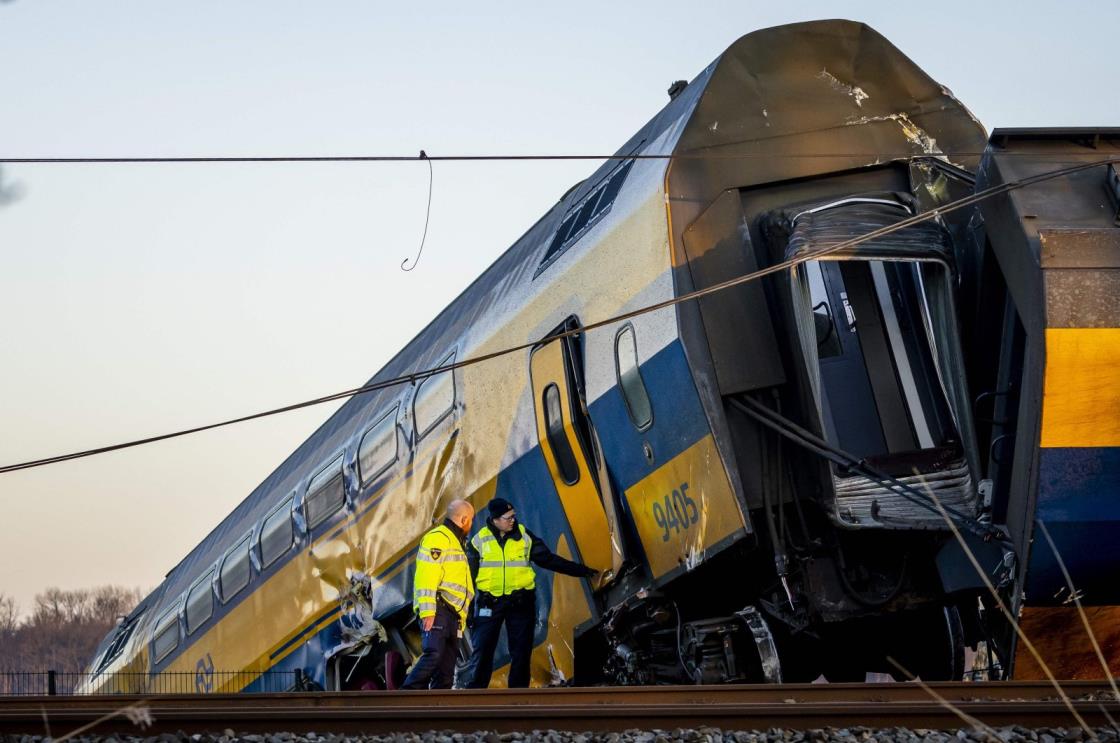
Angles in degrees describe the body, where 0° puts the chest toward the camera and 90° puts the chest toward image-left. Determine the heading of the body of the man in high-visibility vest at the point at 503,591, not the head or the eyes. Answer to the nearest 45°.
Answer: approximately 0°

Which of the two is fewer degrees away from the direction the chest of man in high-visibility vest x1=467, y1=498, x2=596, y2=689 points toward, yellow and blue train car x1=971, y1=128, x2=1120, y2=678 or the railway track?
the railway track

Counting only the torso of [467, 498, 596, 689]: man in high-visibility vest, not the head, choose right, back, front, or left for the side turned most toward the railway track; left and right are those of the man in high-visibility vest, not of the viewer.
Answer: front

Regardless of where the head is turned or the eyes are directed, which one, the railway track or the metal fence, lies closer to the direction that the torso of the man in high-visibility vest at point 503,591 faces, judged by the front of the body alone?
the railway track

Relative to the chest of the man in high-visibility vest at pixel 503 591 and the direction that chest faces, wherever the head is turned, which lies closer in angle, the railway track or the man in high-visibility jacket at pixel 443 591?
the railway track

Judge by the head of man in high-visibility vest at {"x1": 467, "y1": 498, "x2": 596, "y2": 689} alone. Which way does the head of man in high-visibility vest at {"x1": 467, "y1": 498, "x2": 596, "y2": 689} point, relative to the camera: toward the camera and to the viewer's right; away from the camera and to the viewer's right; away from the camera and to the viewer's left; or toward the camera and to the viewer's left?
toward the camera and to the viewer's right

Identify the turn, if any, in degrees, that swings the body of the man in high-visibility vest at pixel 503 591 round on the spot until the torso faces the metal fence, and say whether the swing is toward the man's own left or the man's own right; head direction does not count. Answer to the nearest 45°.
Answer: approximately 135° to the man's own right

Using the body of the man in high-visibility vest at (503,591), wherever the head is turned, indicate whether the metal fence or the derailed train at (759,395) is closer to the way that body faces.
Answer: the derailed train

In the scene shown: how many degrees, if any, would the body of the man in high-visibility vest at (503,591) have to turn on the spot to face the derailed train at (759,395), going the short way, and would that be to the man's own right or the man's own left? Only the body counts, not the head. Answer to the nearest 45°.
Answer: approximately 135° to the man's own left

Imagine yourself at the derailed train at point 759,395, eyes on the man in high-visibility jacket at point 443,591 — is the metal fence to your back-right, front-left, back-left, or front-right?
front-right

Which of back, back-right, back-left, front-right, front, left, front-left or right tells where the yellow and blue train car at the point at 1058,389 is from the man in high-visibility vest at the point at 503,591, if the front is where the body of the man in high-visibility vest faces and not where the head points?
front-left
